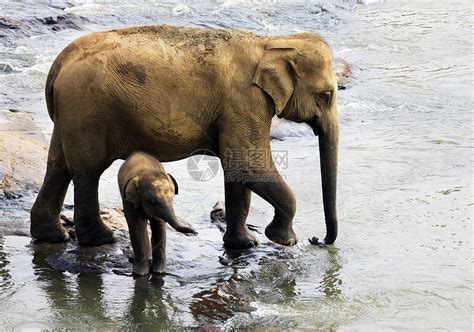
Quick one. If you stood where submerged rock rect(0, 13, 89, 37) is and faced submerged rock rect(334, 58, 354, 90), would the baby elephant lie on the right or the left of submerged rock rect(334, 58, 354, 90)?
right

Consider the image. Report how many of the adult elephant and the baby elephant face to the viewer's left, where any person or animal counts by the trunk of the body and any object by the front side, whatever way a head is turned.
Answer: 0

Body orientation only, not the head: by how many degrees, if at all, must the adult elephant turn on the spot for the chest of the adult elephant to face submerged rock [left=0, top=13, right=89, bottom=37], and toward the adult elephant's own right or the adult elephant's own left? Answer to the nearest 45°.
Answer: approximately 90° to the adult elephant's own left

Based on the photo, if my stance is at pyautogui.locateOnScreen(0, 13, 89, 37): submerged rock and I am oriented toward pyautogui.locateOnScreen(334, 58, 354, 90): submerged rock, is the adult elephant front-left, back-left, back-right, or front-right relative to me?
front-right

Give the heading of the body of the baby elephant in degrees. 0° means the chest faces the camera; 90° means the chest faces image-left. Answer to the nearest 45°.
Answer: approximately 315°

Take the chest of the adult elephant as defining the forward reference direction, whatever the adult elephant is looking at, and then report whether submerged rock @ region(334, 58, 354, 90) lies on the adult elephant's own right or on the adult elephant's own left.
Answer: on the adult elephant's own left

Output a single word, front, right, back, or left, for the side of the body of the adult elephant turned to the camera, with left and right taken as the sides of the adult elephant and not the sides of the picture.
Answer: right
